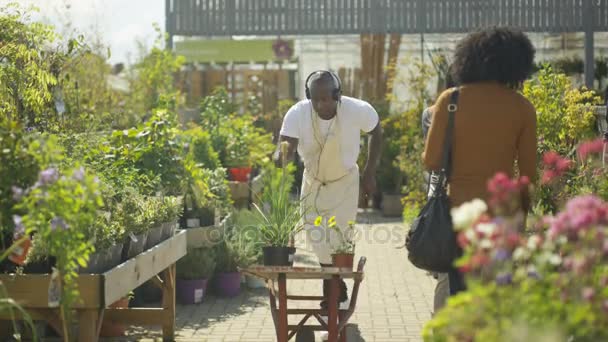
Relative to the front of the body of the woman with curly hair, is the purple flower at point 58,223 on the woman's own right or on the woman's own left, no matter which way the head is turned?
on the woman's own left

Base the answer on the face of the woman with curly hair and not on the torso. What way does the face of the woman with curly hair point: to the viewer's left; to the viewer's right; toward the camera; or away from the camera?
away from the camera

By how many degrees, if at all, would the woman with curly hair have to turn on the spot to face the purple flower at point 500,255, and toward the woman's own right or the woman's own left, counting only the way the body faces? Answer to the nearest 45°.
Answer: approximately 180°

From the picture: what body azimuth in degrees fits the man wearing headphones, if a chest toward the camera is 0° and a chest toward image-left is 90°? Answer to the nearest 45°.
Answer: approximately 0°

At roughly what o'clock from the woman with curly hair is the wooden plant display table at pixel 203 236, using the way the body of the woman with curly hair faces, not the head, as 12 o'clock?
The wooden plant display table is roughly at 11 o'clock from the woman with curly hair.

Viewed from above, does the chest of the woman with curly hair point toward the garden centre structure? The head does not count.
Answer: yes

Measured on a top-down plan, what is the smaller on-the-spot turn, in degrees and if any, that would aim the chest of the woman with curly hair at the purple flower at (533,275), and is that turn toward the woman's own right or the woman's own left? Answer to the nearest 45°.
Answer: approximately 180°

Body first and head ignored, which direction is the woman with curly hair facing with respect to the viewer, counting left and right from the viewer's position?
facing away from the viewer

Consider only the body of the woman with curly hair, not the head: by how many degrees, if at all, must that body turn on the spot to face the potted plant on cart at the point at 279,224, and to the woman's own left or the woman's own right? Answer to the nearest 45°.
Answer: approximately 45° to the woman's own left

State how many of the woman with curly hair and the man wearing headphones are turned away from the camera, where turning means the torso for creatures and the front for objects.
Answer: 1

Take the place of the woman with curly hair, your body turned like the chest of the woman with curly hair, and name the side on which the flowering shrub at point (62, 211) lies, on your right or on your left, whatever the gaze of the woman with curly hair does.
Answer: on your left

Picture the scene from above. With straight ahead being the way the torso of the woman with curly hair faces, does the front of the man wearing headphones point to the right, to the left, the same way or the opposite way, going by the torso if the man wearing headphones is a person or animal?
the opposite way
